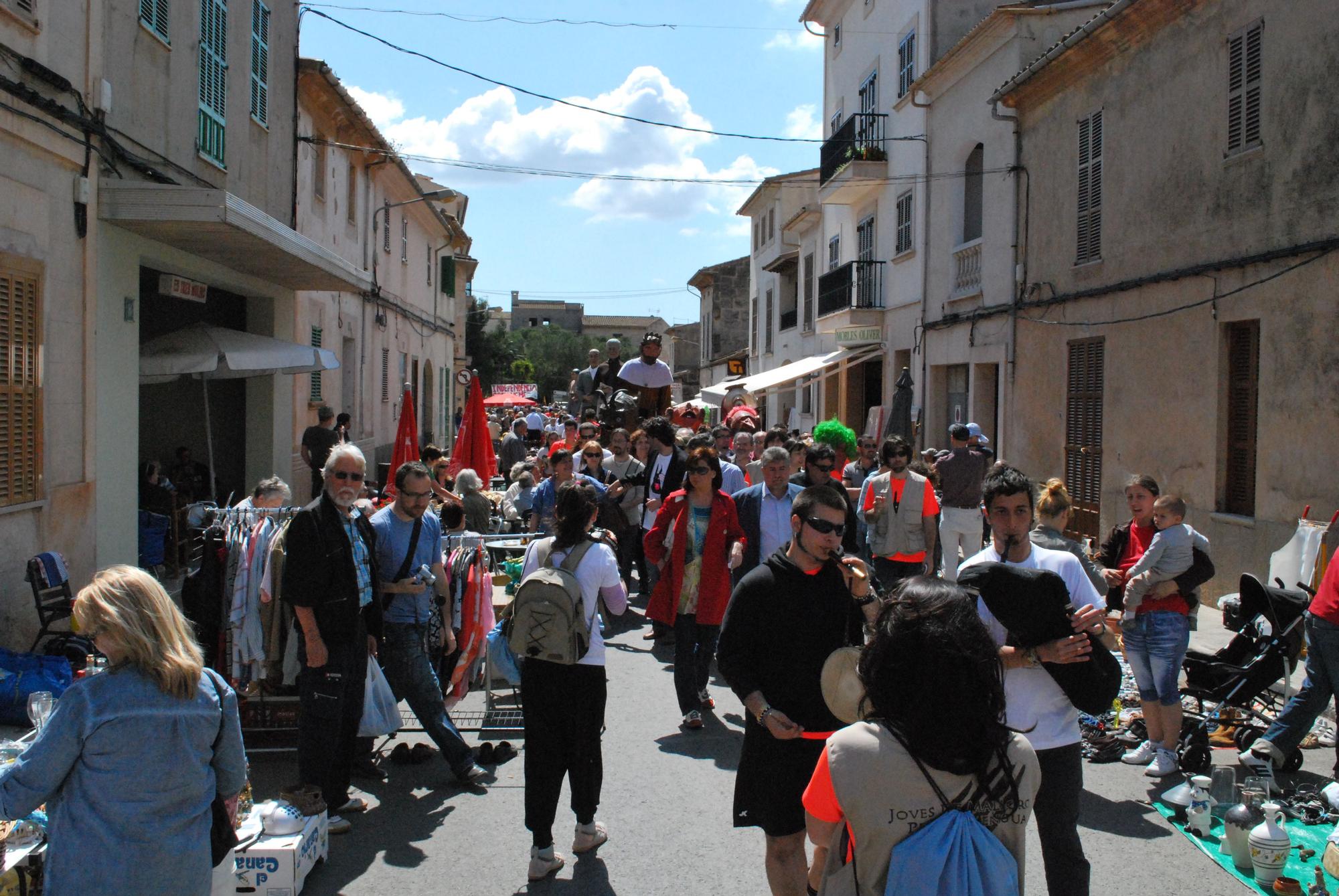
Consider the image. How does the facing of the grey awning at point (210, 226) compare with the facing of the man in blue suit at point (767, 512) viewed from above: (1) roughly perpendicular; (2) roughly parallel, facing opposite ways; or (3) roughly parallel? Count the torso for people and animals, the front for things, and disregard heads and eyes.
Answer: roughly perpendicular

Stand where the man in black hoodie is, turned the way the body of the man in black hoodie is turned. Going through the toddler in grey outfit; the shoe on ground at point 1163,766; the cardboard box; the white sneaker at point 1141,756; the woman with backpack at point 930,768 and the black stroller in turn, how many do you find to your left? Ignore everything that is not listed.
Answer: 4

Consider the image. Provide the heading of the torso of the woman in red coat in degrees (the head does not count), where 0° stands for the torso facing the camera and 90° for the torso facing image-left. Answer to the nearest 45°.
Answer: approximately 0°

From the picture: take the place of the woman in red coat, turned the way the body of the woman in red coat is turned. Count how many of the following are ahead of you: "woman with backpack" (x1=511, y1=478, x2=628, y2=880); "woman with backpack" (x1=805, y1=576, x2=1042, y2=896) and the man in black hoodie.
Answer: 3

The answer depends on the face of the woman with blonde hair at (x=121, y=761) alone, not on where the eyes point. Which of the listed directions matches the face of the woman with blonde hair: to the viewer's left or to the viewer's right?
to the viewer's left

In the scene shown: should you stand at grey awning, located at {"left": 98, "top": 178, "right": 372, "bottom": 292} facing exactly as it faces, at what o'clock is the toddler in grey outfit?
The toddler in grey outfit is roughly at 12 o'clock from the grey awning.

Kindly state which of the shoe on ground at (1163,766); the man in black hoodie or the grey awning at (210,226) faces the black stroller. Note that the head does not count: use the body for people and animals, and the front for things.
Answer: the grey awning
